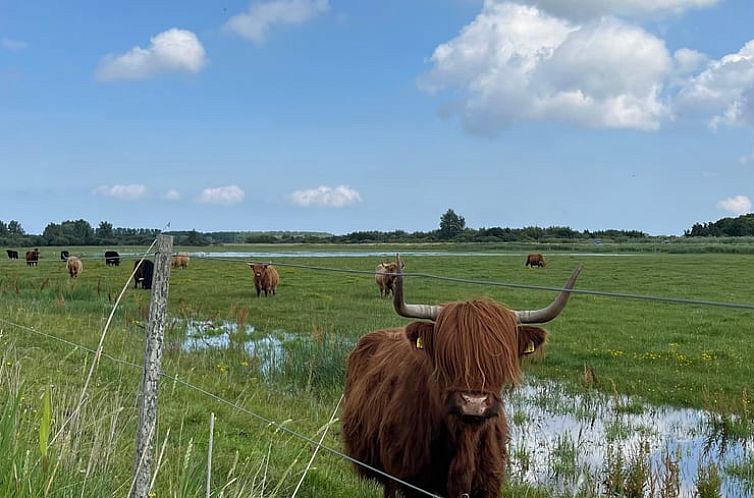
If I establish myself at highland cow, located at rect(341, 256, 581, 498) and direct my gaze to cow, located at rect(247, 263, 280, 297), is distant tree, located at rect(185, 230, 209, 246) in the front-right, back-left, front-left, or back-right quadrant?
front-left

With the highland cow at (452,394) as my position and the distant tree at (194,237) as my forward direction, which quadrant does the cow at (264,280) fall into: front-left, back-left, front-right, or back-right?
front-right

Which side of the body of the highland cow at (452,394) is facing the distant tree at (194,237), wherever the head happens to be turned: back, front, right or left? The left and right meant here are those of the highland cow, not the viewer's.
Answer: back

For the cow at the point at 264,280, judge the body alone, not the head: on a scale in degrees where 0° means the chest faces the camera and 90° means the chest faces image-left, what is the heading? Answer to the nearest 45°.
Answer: approximately 45°

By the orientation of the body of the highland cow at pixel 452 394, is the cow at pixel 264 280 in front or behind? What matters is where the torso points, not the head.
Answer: behind

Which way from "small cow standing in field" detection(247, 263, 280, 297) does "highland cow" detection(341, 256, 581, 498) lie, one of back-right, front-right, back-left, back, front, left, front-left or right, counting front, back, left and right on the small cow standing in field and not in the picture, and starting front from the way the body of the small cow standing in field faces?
front-left

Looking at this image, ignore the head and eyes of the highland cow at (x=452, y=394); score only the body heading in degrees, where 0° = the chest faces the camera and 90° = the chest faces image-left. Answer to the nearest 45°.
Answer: approximately 315°

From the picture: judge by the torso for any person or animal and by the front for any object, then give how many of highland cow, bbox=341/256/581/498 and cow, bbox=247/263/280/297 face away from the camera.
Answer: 0
